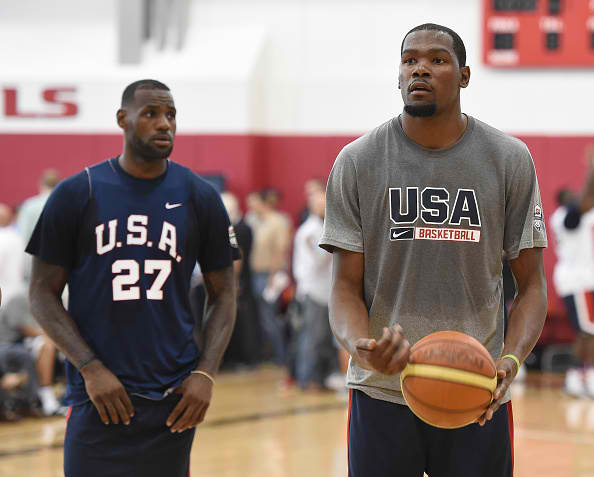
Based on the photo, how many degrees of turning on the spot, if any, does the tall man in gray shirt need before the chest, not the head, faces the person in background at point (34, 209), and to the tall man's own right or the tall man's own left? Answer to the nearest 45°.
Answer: approximately 135° to the tall man's own right

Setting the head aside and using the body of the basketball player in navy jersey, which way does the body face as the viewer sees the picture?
toward the camera

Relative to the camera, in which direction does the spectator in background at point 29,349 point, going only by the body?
to the viewer's right

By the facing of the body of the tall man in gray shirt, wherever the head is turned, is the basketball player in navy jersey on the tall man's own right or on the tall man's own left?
on the tall man's own right

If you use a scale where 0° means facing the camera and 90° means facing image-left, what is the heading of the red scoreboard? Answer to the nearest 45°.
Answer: approximately 0°

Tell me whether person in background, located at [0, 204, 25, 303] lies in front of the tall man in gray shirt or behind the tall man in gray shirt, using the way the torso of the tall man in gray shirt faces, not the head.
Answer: behind

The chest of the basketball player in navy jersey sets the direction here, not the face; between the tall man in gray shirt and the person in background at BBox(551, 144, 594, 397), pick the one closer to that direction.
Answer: the tall man in gray shirt

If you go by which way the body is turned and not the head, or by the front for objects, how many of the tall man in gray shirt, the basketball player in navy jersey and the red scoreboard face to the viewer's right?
0

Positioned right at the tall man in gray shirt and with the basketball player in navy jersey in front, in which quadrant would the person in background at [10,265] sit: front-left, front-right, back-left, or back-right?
front-right

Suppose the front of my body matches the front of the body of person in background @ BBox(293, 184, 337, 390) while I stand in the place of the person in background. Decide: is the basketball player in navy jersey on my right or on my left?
on my right

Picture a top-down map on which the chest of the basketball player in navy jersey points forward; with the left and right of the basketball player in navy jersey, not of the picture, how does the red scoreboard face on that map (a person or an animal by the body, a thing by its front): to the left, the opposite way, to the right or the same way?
the same way

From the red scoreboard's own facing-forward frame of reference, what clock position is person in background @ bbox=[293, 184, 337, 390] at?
The person in background is roughly at 1 o'clock from the red scoreboard.

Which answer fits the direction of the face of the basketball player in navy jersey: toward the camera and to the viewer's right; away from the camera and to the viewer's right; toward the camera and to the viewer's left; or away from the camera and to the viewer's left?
toward the camera and to the viewer's right

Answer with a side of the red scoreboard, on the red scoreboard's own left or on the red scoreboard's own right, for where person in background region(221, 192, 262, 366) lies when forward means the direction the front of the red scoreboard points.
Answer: on the red scoreboard's own right

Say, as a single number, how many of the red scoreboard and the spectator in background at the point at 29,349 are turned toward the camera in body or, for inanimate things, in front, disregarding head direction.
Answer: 1

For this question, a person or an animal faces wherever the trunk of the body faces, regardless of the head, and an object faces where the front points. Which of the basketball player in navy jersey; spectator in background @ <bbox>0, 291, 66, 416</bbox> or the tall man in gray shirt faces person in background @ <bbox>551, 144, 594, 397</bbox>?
the spectator in background
